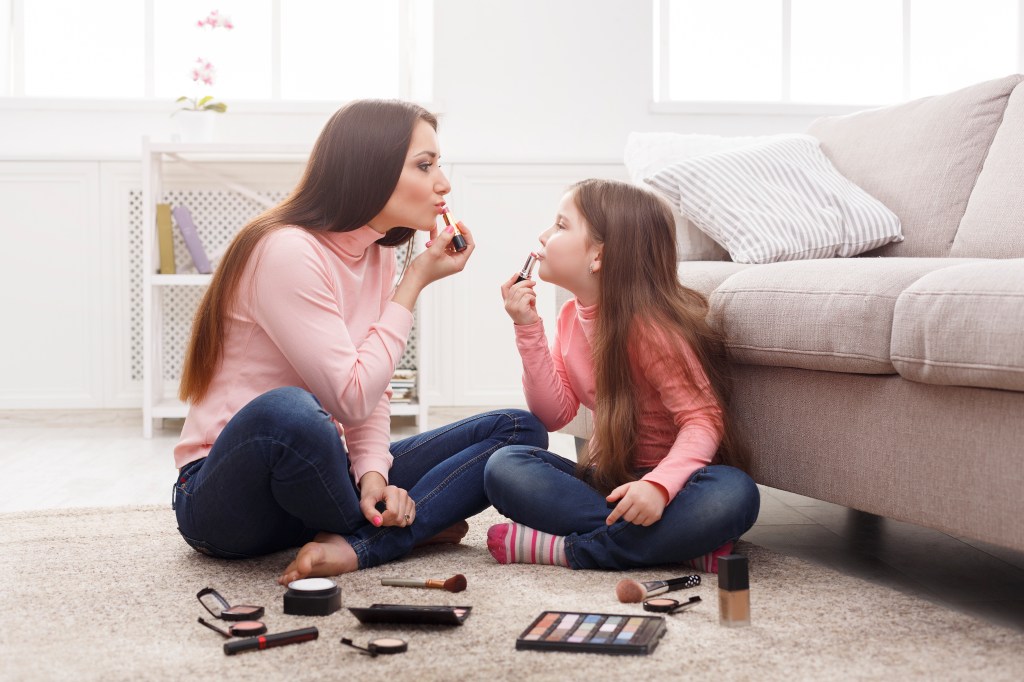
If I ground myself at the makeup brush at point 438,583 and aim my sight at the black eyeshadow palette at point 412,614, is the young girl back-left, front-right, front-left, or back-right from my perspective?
back-left

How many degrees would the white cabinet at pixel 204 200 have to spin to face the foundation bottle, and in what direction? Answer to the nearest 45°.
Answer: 0° — it already faces it

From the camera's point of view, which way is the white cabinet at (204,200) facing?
toward the camera

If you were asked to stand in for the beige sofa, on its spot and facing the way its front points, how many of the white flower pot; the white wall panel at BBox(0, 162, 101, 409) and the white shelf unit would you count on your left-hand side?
0

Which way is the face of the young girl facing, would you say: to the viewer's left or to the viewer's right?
to the viewer's left

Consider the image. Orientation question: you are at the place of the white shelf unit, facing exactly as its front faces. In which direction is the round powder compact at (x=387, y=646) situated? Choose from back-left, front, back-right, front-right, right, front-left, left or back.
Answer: front
